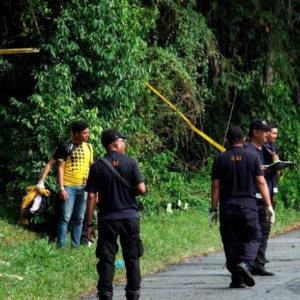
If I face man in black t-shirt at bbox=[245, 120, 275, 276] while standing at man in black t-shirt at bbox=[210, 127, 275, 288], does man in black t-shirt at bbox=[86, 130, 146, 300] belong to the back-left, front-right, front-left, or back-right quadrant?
back-left

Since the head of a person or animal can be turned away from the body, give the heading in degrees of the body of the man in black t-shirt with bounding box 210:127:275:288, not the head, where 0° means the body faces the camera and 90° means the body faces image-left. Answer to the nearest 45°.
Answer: approximately 180°

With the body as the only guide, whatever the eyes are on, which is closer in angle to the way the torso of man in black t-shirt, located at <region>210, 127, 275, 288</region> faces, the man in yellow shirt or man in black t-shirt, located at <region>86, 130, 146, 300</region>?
the man in yellow shirt

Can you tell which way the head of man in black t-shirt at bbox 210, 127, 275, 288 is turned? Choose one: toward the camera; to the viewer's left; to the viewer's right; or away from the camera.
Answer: away from the camera

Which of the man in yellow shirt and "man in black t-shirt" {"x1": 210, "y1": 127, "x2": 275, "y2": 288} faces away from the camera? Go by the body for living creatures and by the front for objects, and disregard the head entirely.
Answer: the man in black t-shirt
